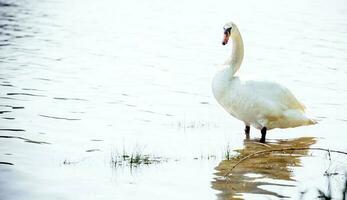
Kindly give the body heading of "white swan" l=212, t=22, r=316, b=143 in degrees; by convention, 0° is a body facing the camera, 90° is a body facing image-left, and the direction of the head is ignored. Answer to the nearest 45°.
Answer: approximately 90°

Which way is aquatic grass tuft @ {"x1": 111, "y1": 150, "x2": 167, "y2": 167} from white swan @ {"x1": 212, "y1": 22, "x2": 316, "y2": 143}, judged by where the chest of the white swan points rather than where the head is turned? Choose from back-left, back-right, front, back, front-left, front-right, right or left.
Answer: front-left
